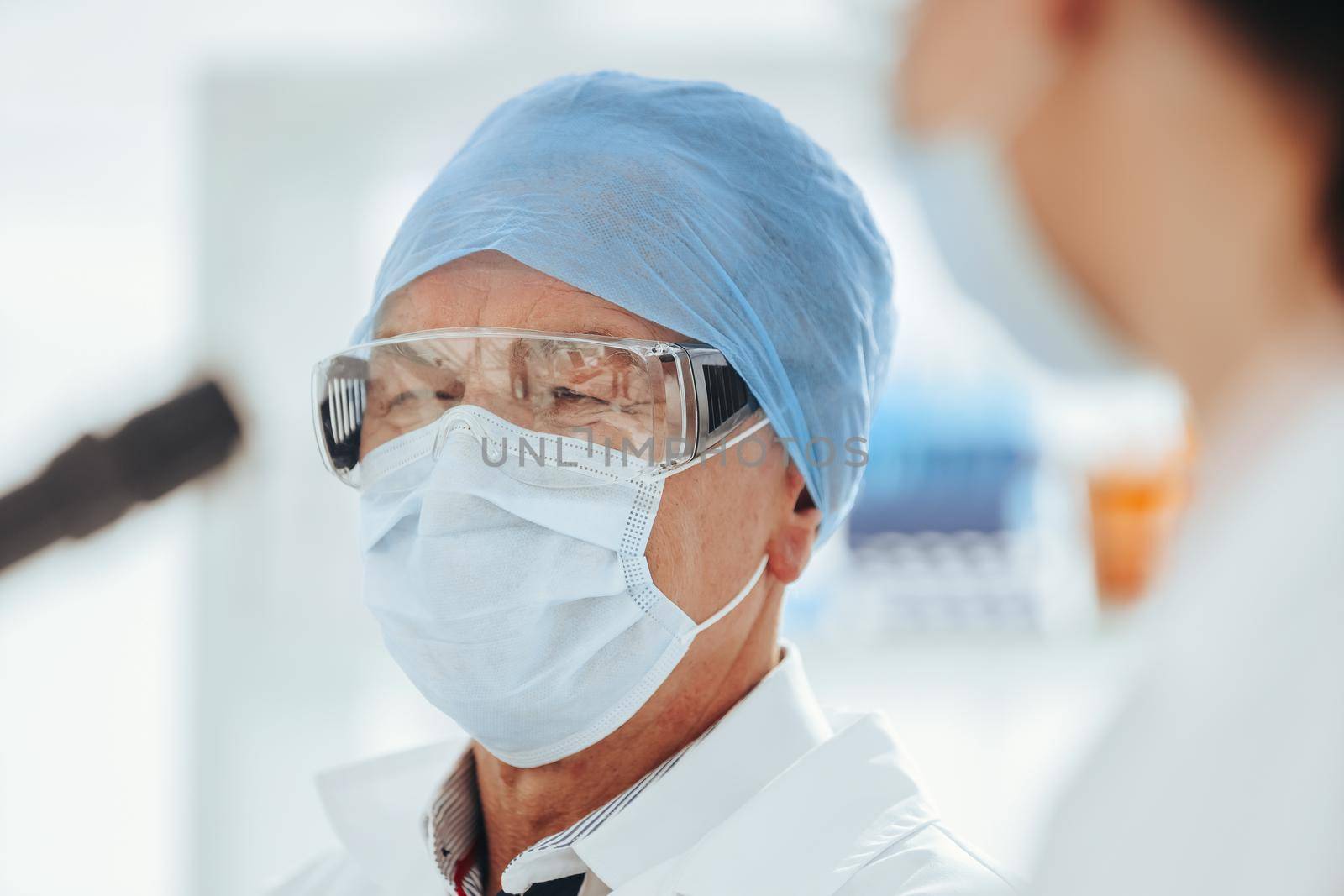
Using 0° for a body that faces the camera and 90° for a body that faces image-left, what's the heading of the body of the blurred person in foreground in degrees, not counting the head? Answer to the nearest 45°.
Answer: approximately 90°

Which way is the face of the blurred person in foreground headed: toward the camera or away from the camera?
away from the camera
